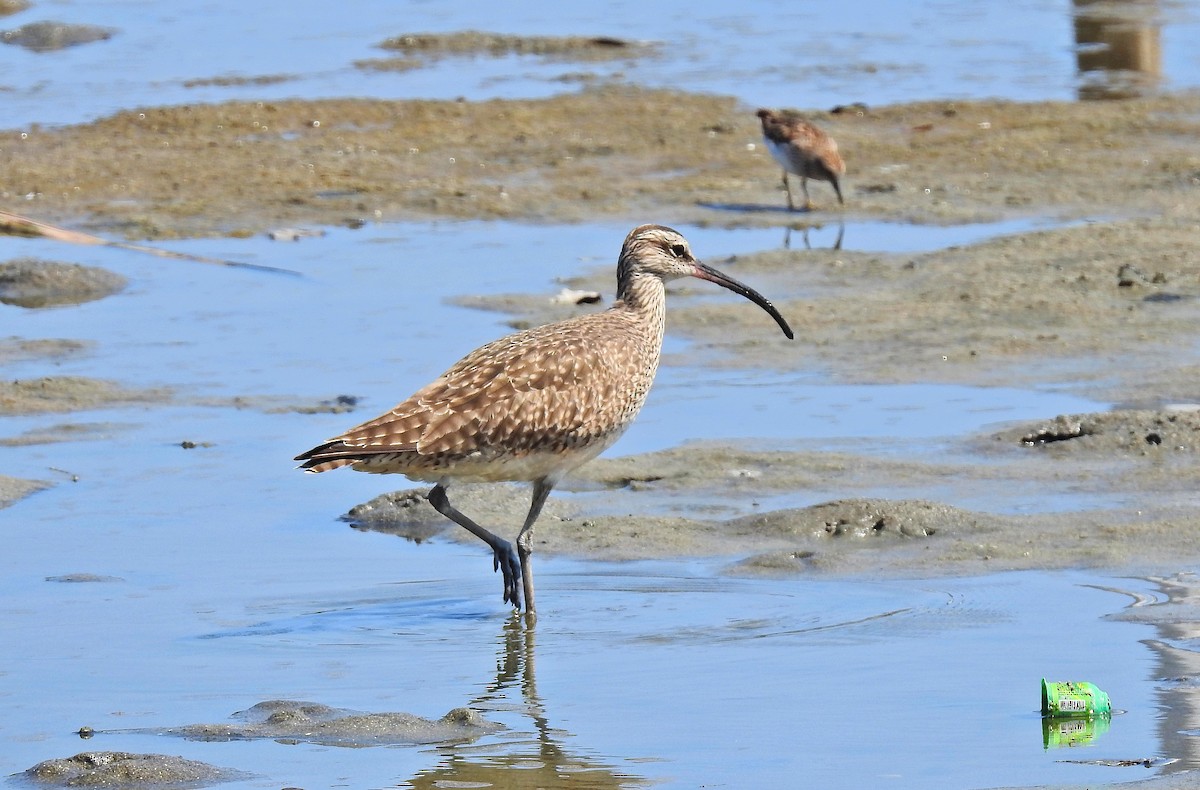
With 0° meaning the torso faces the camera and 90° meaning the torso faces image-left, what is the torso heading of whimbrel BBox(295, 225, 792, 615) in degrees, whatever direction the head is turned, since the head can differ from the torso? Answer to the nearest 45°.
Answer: approximately 270°

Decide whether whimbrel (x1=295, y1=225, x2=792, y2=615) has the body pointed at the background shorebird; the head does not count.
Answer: no

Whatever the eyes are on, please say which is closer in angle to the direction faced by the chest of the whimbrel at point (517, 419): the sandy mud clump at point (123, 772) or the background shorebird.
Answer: the background shorebird

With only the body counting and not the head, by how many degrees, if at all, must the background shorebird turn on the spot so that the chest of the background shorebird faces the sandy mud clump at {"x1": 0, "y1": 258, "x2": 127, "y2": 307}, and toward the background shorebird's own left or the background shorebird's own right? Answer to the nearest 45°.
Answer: approximately 135° to the background shorebird's own right

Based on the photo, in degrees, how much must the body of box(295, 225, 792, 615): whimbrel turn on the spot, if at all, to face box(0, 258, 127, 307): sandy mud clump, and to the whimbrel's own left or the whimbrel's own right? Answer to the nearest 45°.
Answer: approximately 135° to the whimbrel's own left

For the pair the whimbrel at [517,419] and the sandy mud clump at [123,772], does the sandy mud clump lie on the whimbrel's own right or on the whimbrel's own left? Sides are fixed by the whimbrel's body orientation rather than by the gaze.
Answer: on the whimbrel's own right

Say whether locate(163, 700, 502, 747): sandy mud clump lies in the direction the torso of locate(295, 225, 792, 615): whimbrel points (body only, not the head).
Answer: no

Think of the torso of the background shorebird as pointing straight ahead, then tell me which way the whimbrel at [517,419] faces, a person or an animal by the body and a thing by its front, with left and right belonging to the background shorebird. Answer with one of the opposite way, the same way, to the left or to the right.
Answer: the same way

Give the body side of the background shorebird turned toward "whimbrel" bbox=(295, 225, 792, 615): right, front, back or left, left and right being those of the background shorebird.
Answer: right

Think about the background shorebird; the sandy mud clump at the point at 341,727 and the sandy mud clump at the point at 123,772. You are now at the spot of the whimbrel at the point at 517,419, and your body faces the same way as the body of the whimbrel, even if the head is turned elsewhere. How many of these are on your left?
1

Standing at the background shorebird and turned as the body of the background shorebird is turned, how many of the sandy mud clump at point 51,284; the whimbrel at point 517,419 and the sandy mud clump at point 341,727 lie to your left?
0
